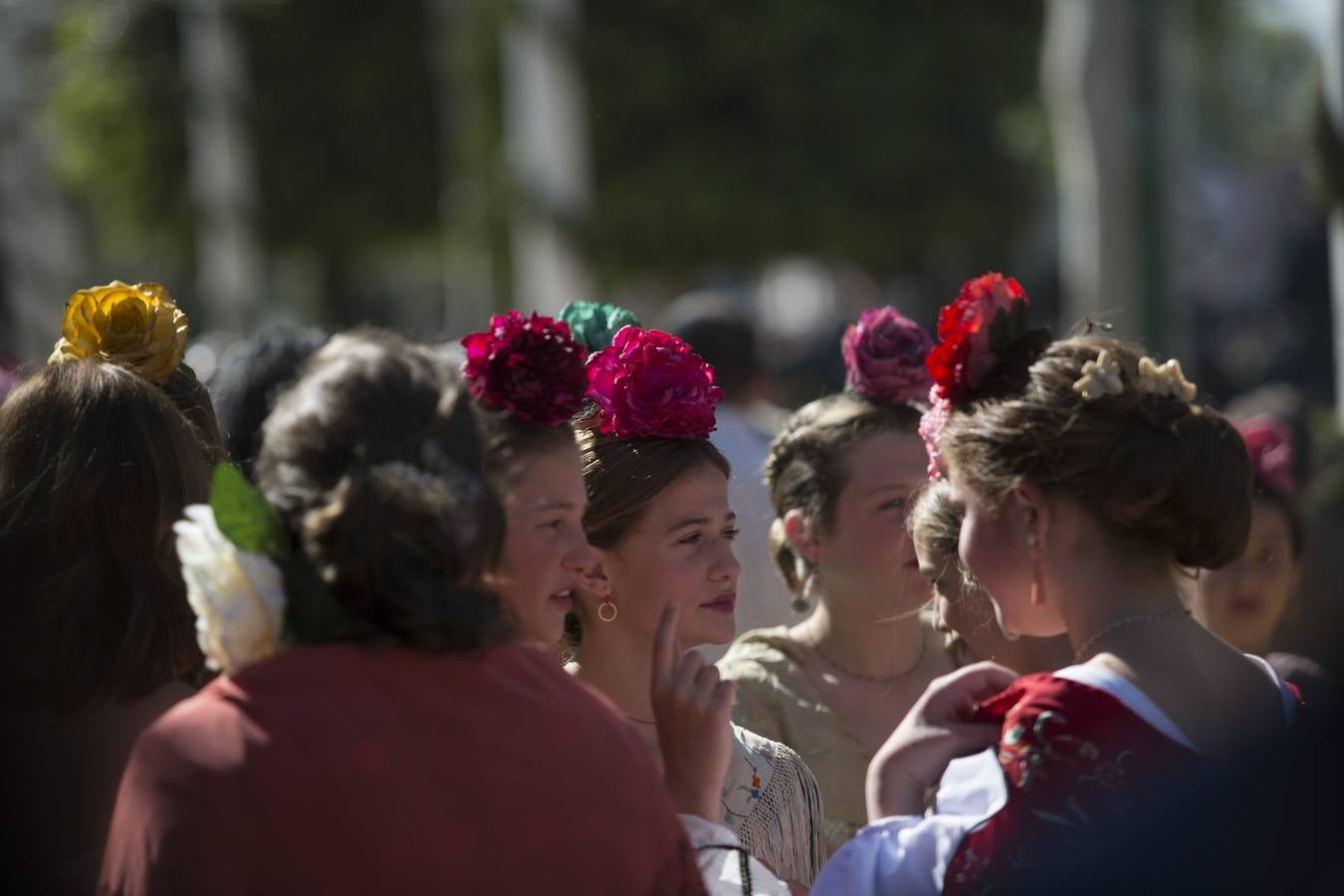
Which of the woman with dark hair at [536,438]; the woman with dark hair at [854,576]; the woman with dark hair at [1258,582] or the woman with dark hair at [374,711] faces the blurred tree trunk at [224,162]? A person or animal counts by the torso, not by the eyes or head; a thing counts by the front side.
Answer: the woman with dark hair at [374,711]

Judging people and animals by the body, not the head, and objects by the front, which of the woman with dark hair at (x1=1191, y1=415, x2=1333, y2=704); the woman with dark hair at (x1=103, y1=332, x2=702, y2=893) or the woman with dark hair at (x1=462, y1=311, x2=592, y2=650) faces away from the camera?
the woman with dark hair at (x1=103, y1=332, x2=702, y2=893)

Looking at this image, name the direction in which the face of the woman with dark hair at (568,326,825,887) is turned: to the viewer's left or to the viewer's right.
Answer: to the viewer's right

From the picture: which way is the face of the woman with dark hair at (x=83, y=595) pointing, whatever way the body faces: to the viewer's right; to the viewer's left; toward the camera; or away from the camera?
away from the camera

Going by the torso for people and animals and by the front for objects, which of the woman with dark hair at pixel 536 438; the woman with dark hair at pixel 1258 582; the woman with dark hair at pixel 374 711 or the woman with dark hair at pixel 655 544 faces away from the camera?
the woman with dark hair at pixel 374 711

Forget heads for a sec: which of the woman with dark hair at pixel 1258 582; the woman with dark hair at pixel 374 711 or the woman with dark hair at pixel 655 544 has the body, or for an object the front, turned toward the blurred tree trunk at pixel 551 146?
the woman with dark hair at pixel 374 711

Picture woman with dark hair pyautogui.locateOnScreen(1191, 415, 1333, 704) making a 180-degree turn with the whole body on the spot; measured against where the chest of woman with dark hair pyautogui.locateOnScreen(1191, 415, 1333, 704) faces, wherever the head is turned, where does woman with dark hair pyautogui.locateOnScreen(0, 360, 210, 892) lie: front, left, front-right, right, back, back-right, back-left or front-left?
back-left

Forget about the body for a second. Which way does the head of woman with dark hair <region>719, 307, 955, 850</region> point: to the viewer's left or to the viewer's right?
to the viewer's right

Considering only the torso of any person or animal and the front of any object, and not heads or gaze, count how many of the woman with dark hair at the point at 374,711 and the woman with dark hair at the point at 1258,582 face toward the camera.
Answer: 1

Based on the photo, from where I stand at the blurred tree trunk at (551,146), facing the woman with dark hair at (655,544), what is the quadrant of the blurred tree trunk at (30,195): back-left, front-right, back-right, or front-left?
back-right

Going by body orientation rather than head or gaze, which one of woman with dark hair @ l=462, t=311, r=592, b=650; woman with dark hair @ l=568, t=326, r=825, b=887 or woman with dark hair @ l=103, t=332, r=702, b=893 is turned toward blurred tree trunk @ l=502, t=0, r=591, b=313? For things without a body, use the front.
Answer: woman with dark hair @ l=103, t=332, r=702, b=893

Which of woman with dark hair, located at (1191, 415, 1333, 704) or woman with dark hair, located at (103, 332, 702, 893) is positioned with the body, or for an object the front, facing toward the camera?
woman with dark hair, located at (1191, 415, 1333, 704)

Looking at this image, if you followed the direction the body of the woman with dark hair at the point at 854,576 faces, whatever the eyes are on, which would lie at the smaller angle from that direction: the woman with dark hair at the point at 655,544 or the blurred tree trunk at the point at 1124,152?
the woman with dark hair

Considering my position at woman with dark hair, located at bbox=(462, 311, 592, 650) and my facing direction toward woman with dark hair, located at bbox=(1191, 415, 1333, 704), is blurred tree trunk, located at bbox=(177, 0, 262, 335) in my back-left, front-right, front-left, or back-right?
front-left

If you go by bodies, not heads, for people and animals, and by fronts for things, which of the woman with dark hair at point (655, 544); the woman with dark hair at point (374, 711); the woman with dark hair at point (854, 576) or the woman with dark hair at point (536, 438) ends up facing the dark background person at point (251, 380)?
the woman with dark hair at point (374, 711)

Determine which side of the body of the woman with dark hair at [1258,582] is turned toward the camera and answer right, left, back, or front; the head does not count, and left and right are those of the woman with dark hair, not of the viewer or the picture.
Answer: front

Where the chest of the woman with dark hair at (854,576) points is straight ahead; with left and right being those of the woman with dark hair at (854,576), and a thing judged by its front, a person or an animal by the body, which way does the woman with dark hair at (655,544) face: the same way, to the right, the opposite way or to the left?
the same way

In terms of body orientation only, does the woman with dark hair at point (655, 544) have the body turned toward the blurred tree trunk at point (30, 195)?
no

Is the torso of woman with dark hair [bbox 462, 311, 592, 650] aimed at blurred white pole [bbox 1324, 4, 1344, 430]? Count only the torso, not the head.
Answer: no

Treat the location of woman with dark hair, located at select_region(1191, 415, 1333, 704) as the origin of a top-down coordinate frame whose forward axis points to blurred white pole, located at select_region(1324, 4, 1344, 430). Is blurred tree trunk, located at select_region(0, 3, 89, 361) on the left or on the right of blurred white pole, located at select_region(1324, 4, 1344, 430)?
left

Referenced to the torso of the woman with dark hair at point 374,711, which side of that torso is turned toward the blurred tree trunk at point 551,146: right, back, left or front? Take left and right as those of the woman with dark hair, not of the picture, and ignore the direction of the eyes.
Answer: front
